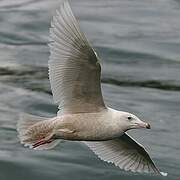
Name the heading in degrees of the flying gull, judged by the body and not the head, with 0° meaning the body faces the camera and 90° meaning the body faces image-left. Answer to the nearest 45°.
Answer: approximately 270°
